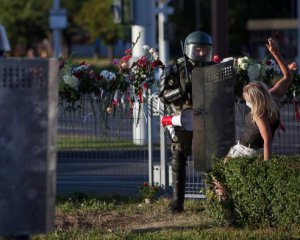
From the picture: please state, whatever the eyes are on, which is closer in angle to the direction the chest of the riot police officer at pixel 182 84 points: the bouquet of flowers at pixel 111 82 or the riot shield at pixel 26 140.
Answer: the riot shield

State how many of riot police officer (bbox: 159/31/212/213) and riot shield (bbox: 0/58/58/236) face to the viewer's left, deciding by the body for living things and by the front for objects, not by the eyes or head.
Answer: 0

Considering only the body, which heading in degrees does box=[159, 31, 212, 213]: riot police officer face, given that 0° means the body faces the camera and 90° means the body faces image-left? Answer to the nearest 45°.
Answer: approximately 315°
